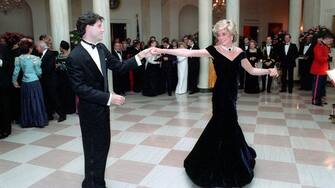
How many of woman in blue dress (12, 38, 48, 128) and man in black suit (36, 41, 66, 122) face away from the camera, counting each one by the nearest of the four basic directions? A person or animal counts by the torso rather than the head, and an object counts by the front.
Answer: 1

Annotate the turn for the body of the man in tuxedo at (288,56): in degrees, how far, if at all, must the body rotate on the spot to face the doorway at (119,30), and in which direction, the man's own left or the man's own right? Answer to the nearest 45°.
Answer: approximately 135° to the man's own right

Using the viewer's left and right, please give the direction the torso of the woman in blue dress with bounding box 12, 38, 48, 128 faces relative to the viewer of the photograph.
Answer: facing away from the viewer

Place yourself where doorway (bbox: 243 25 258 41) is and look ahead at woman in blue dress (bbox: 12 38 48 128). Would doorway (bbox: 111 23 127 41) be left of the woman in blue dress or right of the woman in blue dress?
right

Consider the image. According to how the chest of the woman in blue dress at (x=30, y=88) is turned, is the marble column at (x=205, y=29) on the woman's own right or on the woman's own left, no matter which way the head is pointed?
on the woman's own right

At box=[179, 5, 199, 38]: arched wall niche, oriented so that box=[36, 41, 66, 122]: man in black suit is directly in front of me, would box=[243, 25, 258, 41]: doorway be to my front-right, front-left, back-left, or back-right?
back-left

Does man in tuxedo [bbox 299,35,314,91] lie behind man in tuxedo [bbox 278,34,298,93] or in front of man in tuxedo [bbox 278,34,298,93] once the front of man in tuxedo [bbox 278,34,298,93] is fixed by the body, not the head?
behind
